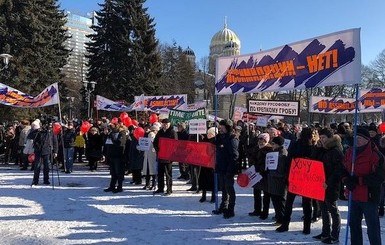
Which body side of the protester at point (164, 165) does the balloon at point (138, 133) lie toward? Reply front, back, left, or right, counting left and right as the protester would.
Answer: right

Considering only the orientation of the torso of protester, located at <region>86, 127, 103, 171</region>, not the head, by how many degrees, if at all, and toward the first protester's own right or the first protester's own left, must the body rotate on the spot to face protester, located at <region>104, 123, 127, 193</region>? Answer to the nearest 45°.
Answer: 0° — they already face them

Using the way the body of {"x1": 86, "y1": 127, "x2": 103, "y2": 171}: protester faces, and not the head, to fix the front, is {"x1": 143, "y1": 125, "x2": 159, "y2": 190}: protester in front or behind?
in front

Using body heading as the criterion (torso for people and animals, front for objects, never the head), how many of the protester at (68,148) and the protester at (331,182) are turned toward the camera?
1

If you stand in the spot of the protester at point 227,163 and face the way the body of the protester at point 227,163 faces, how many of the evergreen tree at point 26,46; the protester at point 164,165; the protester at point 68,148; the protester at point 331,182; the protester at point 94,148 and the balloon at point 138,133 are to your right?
5

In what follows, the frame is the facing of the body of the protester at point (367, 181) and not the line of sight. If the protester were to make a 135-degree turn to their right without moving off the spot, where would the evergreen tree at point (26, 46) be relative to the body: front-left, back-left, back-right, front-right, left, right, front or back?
front-left

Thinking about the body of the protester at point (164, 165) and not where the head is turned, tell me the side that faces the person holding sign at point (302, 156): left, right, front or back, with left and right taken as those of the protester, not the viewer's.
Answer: left

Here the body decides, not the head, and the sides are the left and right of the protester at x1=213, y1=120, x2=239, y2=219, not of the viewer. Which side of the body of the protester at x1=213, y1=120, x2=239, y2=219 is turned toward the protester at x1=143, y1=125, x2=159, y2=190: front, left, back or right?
right
